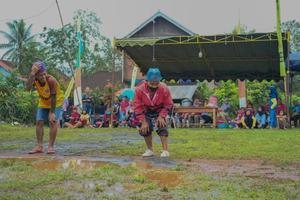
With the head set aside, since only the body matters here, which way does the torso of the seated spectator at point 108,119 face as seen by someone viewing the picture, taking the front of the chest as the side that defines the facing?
toward the camera

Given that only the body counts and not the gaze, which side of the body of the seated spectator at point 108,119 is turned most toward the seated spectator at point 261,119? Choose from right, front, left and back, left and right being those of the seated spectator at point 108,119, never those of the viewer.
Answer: left

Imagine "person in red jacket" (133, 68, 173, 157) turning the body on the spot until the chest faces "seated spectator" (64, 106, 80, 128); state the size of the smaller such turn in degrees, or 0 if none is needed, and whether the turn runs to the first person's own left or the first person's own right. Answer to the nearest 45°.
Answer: approximately 180°

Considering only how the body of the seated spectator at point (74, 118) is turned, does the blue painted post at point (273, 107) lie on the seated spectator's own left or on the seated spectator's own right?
on the seated spectator's own left

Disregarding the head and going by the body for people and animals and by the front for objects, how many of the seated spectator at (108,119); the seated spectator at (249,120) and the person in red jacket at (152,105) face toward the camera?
3

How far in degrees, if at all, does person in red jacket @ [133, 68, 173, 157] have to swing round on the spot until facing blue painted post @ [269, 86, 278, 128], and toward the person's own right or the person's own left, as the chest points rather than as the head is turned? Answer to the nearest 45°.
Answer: approximately 135° to the person's own left

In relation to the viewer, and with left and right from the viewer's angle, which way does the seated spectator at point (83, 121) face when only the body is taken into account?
facing the viewer and to the left of the viewer

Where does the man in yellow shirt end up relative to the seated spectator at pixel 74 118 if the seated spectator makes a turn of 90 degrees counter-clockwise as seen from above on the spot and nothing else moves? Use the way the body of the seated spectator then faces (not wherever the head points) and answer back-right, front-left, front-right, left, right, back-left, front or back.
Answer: front-right

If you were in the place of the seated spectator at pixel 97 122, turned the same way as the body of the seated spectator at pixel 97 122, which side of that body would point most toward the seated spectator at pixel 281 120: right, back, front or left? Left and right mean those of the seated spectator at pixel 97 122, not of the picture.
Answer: left

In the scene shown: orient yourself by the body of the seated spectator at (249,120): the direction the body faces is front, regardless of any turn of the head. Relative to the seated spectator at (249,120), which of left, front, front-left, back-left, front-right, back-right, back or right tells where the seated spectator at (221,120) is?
back-right

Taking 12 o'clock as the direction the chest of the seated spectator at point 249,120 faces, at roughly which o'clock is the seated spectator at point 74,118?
the seated spectator at point 74,118 is roughly at 3 o'clock from the seated spectator at point 249,120.
